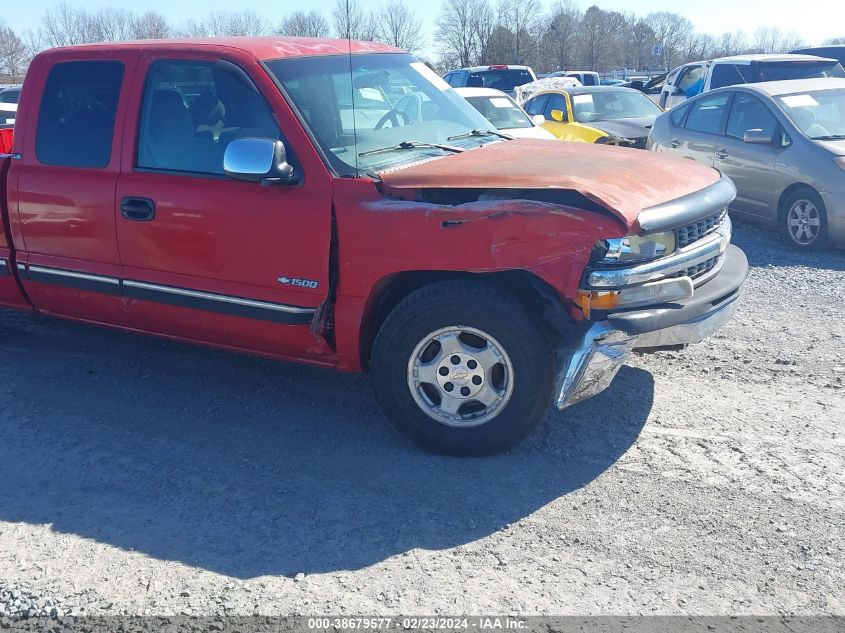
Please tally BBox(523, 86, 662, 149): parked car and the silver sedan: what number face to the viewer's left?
0

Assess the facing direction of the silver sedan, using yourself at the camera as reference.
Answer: facing the viewer and to the right of the viewer

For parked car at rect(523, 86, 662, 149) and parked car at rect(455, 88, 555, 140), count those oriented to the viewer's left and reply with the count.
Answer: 0

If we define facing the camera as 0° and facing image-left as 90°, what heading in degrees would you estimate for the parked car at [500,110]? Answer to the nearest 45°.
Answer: approximately 315°

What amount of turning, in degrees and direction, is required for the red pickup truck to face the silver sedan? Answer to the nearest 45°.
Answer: approximately 90° to its left

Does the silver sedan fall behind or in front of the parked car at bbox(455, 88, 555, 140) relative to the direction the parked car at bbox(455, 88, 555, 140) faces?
in front

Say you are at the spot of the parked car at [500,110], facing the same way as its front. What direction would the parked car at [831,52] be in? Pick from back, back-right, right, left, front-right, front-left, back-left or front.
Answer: left

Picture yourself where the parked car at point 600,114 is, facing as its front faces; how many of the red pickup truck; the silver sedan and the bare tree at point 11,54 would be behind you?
1

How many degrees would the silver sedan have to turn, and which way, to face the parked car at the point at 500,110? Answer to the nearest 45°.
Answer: approximately 180°
